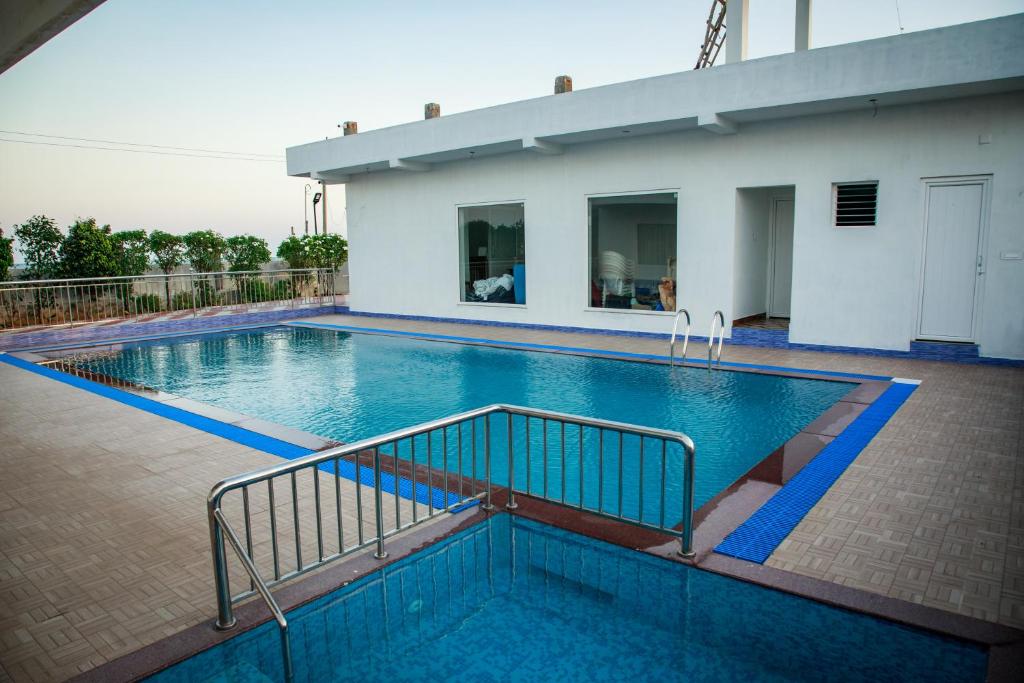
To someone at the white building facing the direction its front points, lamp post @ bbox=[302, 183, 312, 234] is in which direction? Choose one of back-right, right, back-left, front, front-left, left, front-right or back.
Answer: right

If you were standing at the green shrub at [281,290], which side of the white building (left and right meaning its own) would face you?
right

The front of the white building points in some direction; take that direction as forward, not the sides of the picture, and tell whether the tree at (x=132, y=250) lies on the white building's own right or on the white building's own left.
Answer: on the white building's own right

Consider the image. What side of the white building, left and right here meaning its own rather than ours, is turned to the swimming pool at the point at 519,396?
front

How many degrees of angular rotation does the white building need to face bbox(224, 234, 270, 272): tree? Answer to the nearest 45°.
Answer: approximately 90° to its right

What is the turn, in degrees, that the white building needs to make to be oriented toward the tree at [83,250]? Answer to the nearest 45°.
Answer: approximately 45° to its right

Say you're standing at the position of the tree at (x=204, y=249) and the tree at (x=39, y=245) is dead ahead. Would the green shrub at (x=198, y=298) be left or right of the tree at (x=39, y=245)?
left

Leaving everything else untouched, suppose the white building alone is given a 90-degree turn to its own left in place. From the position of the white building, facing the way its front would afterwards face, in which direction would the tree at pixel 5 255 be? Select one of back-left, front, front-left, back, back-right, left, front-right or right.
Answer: back-right

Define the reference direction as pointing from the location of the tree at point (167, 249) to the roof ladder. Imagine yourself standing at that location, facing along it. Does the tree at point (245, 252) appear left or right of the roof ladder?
left

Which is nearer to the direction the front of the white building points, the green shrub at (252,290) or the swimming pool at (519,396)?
the swimming pool

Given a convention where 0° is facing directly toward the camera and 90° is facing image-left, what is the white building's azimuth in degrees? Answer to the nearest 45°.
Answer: approximately 45°

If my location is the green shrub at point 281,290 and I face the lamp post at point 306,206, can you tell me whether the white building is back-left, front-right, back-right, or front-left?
back-right

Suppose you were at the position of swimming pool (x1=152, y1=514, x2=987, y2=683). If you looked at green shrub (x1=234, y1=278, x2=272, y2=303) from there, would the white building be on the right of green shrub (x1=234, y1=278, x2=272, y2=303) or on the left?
right

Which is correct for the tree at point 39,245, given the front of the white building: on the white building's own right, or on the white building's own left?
on the white building's own right
